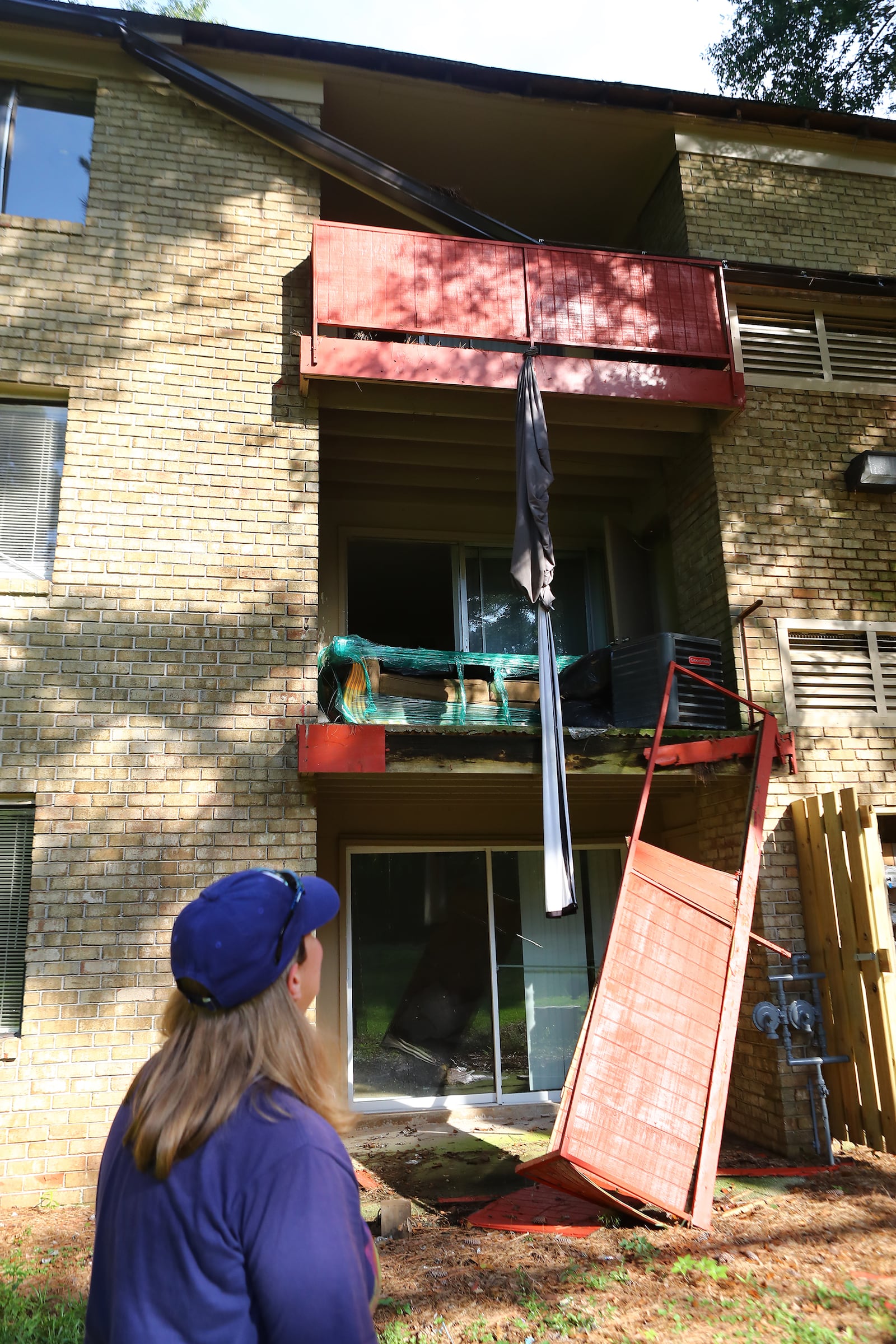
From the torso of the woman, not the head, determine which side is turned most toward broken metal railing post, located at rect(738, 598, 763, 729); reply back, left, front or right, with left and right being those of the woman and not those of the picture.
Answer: front

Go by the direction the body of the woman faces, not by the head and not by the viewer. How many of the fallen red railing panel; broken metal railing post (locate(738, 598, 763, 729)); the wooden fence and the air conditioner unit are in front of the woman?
4

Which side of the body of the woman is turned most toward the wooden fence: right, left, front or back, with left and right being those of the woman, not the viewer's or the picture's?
front

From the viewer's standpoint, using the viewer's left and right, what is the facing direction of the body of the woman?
facing away from the viewer and to the right of the viewer

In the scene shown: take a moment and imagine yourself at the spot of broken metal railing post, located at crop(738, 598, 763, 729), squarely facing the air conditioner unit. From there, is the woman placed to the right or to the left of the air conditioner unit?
left

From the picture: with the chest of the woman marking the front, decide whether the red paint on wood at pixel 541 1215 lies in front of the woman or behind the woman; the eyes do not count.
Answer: in front

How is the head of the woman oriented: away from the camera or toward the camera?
away from the camera

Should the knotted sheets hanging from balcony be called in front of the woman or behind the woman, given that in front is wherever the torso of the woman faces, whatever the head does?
in front
